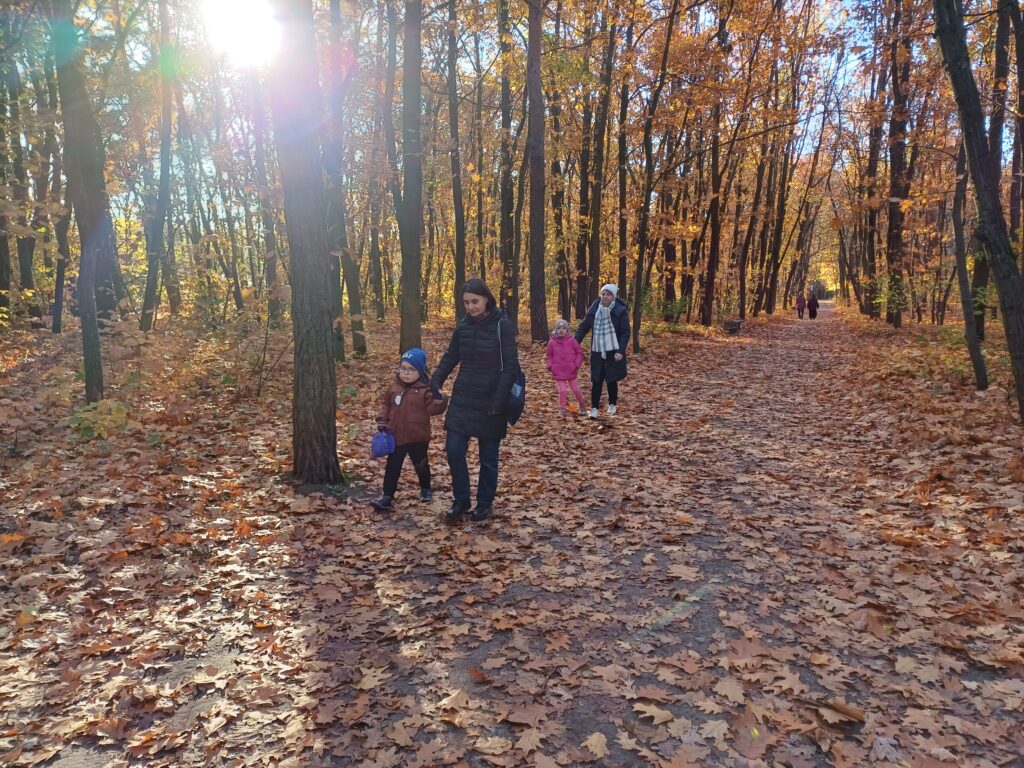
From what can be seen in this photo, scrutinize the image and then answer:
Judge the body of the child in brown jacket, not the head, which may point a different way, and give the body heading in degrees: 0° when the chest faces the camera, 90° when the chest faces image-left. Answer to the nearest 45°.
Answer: approximately 45°

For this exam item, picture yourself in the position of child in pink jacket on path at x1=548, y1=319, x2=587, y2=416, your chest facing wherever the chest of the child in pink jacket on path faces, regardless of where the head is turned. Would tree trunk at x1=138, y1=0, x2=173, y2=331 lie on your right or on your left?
on your right

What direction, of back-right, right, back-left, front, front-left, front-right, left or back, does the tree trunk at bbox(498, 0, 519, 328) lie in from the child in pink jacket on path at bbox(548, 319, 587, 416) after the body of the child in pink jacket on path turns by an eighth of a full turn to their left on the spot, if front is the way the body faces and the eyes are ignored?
back-left

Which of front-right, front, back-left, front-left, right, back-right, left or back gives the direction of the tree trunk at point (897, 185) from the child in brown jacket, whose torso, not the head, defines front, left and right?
back

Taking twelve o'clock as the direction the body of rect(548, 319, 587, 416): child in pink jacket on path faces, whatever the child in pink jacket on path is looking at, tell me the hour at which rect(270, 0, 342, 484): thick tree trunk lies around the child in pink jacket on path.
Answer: The thick tree trunk is roughly at 1 o'clock from the child in pink jacket on path.

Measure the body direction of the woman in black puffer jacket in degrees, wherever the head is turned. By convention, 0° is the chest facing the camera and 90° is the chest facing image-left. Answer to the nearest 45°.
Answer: approximately 45°

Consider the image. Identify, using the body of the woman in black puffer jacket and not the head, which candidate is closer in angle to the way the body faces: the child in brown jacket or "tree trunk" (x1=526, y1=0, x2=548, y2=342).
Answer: the child in brown jacket

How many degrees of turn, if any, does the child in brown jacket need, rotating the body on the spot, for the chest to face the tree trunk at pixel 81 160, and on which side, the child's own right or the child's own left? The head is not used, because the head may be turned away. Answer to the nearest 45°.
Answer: approximately 90° to the child's own right

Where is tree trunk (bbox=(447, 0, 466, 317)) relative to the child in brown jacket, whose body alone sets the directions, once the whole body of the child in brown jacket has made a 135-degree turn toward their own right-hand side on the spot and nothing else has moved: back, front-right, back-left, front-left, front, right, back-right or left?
front

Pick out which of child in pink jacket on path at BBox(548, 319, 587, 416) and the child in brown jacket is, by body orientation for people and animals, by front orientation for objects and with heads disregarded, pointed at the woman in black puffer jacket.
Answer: the child in pink jacket on path

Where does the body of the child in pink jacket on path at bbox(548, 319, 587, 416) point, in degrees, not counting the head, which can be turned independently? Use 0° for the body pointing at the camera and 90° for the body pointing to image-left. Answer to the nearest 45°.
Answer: approximately 0°

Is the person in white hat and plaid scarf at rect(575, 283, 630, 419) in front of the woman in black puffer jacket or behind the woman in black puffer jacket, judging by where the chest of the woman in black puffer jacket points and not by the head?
behind

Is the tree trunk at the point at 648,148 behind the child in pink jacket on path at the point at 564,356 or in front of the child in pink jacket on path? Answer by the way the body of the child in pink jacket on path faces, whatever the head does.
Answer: behind
